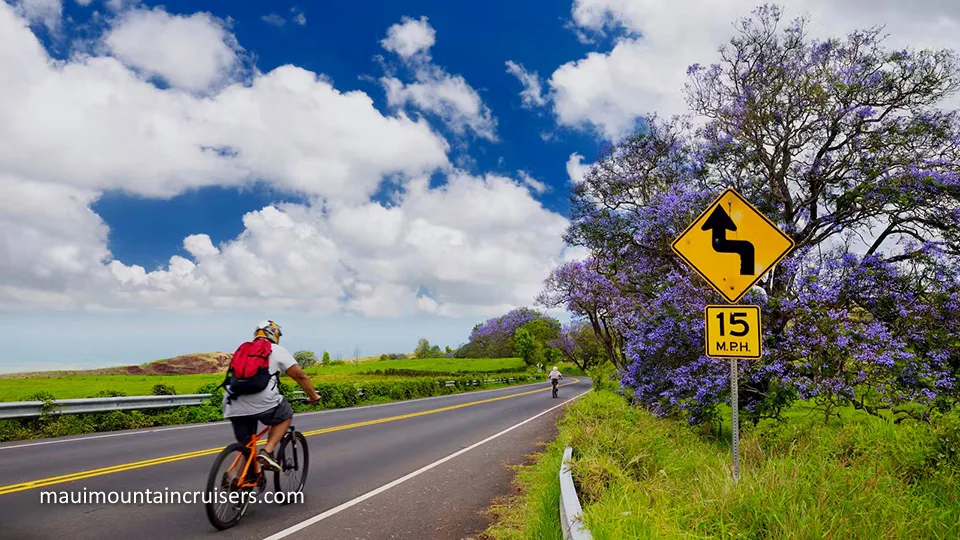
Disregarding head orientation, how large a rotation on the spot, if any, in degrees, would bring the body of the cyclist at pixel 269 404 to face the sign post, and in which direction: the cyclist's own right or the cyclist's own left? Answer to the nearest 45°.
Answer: approximately 45° to the cyclist's own right

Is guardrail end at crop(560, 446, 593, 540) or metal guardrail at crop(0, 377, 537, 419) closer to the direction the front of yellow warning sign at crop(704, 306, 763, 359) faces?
the guardrail end

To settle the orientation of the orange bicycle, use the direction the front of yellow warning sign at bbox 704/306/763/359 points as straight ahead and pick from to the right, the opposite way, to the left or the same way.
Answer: the opposite way

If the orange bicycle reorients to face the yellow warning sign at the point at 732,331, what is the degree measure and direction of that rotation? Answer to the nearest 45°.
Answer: approximately 45° to its right

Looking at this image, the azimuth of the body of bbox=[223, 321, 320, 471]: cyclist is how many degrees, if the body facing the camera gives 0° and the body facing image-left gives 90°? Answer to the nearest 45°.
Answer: approximately 225°

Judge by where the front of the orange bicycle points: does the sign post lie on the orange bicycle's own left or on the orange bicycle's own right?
on the orange bicycle's own right

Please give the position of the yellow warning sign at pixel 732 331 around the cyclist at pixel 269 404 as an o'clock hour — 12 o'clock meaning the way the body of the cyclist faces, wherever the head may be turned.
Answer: The yellow warning sign is roughly at 2 o'clock from the cyclist.

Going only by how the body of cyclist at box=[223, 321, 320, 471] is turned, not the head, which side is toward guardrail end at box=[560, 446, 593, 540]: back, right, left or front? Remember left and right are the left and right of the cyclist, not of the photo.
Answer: right

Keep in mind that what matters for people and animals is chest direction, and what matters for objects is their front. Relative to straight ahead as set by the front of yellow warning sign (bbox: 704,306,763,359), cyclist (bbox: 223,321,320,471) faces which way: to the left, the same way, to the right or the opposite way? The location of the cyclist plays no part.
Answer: the opposite way

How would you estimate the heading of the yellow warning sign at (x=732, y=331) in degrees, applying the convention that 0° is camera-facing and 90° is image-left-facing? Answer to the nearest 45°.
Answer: approximately 0°

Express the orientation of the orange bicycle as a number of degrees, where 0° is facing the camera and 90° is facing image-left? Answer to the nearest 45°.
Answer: approximately 225°

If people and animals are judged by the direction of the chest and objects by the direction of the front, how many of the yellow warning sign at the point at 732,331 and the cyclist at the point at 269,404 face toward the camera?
1
